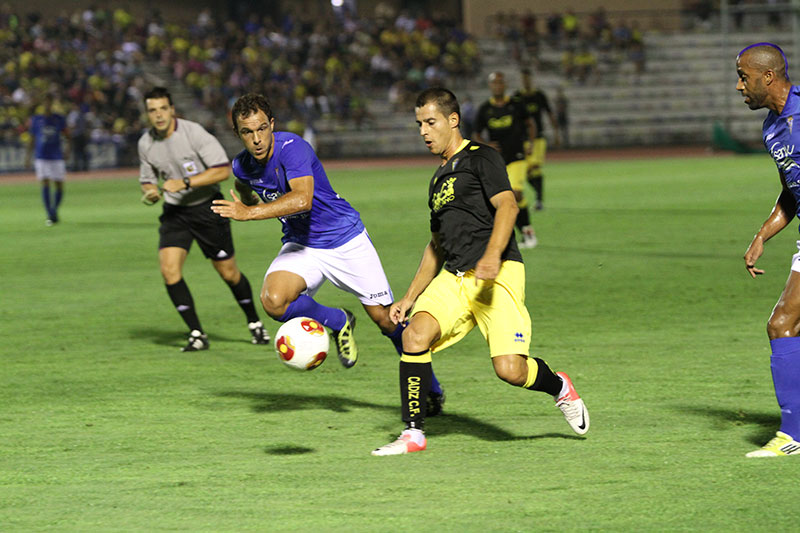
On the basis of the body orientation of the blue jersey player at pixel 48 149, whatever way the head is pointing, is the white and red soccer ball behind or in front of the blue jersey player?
in front

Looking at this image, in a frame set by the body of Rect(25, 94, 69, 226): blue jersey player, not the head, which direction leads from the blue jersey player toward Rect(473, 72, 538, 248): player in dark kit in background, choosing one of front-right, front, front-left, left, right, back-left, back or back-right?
front-left

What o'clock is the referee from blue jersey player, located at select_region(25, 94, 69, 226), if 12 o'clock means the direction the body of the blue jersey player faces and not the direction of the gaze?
The referee is roughly at 12 o'clock from the blue jersey player.

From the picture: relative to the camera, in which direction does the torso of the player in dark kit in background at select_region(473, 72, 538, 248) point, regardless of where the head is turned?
toward the camera

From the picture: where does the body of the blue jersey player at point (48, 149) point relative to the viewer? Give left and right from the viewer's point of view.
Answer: facing the viewer

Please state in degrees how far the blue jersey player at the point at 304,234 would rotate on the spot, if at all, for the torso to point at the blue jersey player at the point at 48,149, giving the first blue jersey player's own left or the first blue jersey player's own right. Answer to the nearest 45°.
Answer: approximately 135° to the first blue jersey player's own right

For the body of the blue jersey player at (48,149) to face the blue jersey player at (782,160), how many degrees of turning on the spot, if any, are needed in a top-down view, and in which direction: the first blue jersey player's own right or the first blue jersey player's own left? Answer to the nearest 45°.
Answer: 0° — they already face them

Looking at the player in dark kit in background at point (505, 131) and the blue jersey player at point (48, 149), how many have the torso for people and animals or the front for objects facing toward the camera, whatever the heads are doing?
2

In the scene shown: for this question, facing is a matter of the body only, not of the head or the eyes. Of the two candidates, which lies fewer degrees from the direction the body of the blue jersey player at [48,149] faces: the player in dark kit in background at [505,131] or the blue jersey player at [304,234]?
the blue jersey player

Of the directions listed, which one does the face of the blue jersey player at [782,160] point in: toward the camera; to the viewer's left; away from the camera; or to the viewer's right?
to the viewer's left

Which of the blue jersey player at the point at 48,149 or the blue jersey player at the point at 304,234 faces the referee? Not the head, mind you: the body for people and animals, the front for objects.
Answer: the blue jersey player at the point at 48,149

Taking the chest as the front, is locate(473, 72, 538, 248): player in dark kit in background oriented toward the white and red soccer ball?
yes
